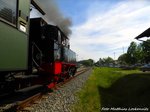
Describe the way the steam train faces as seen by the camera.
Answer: facing away from the viewer and to the right of the viewer
